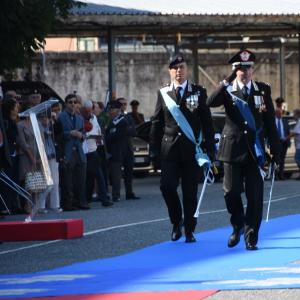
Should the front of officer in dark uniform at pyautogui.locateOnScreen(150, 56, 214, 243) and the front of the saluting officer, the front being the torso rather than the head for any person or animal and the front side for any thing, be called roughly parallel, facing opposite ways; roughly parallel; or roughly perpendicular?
roughly parallel

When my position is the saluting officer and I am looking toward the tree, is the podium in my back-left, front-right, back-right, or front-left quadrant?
front-left

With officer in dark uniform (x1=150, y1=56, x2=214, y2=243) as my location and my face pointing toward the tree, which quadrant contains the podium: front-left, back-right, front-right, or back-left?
front-left

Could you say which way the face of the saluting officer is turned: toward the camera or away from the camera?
toward the camera

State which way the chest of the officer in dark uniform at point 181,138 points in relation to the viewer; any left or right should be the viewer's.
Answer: facing the viewer

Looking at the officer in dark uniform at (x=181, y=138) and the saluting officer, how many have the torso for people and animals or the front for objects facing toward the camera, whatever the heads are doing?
2

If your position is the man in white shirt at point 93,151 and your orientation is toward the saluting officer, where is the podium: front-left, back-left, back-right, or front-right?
front-right

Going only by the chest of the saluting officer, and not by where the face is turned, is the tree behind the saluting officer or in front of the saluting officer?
behind

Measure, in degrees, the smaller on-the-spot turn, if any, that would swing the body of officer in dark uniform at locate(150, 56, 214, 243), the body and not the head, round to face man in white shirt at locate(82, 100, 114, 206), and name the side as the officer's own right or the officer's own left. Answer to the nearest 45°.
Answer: approximately 180°

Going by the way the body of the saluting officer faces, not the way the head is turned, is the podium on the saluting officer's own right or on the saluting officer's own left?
on the saluting officer's own right
